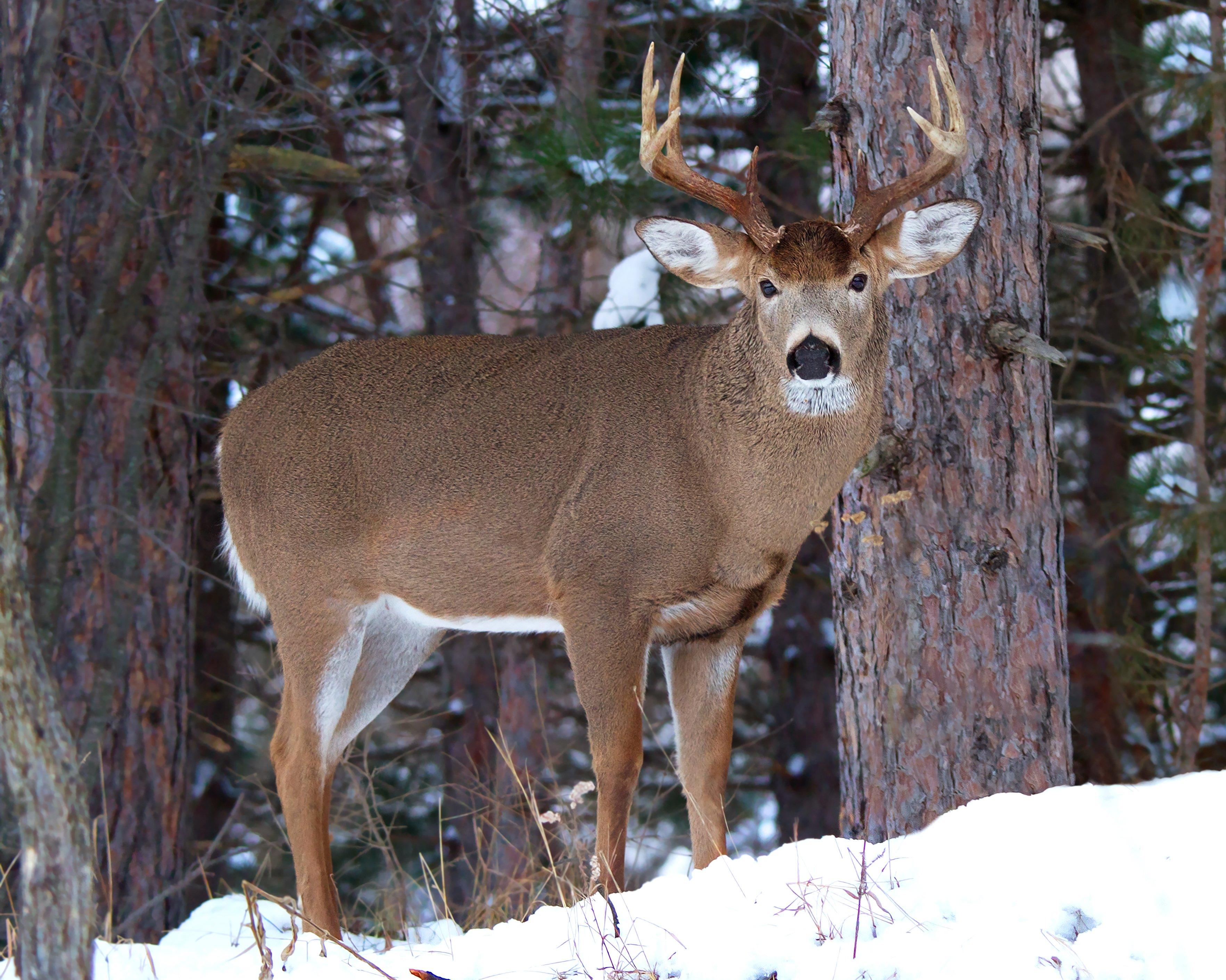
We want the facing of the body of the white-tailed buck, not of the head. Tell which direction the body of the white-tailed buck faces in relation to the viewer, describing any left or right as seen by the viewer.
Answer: facing to the right of the viewer

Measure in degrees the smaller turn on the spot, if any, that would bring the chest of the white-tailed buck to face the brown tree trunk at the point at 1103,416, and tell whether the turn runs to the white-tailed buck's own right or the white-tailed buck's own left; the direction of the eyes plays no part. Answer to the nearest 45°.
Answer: approximately 45° to the white-tailed buck's own left

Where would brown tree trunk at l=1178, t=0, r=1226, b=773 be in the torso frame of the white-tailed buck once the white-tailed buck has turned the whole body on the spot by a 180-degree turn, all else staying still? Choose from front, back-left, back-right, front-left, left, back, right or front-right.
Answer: back-right

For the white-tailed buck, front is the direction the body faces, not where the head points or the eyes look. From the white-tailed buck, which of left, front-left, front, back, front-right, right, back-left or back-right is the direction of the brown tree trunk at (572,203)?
left

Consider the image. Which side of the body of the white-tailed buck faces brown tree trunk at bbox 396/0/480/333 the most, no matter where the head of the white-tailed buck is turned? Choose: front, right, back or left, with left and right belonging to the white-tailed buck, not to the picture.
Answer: left

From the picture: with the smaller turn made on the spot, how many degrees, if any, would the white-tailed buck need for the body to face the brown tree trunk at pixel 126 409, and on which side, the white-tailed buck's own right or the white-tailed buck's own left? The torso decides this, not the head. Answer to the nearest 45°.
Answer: approximately 135° to the white-tailed buck's own left

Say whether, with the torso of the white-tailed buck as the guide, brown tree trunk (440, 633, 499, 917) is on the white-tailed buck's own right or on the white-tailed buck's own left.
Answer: on the white-tailed buck's own left
